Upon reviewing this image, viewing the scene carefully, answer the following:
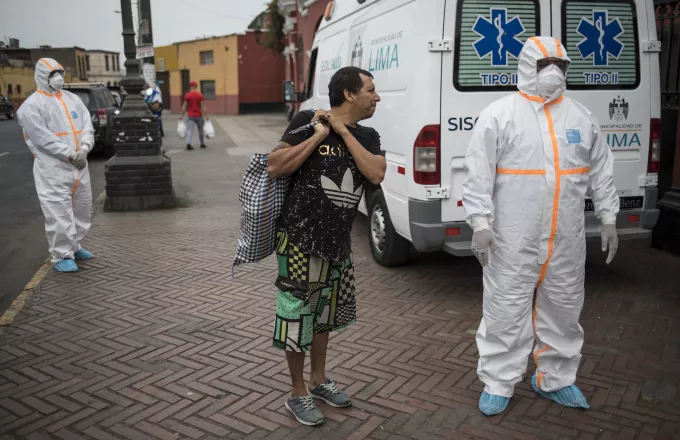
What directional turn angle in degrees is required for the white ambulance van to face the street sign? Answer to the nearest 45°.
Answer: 0° — it already faces it

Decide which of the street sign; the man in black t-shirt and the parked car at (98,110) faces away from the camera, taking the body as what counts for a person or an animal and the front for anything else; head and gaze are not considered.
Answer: the parked car

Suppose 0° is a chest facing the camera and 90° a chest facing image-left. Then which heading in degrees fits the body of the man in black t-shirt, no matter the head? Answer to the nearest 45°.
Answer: approximately 315°

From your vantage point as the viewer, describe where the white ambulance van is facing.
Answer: facing away from the viewer and to the left of the viewer

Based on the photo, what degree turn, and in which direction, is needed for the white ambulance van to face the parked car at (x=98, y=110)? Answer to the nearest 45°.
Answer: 0° — it already faces it

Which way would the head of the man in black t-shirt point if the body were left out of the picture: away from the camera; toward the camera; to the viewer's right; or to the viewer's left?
to the viewer's right

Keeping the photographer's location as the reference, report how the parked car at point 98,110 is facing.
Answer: facing away from the viewer

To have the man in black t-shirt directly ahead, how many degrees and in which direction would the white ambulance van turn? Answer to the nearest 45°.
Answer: approximately 135° to its left

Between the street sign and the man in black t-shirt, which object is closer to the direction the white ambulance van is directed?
the street sign

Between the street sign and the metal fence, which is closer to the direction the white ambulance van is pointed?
the street sign
